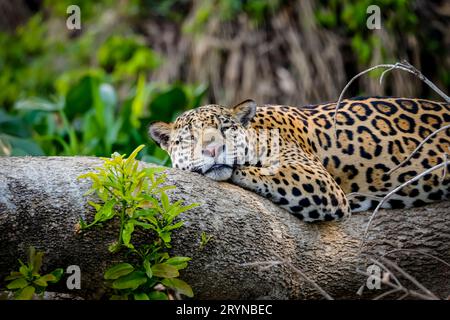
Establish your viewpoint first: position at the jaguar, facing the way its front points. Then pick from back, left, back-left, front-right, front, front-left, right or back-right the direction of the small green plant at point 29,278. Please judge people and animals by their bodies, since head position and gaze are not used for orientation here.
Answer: front-left

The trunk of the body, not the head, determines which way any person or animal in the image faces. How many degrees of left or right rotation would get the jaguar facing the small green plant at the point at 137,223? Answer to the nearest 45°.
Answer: approximately 45° to its left

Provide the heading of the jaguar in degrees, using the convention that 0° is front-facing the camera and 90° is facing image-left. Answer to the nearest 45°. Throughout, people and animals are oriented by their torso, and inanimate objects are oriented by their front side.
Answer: approximately 90°
